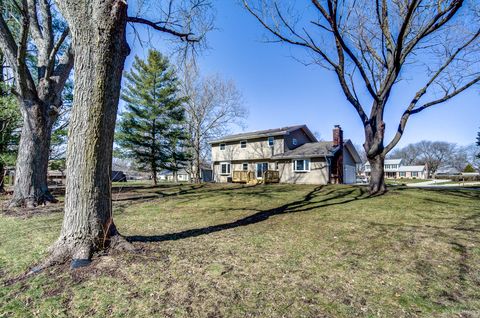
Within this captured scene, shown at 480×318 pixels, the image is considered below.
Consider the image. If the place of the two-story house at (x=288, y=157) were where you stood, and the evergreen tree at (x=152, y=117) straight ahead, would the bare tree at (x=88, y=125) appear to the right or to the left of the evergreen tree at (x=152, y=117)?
left

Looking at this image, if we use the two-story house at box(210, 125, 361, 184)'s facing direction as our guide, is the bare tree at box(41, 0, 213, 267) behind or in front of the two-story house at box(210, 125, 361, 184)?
behind

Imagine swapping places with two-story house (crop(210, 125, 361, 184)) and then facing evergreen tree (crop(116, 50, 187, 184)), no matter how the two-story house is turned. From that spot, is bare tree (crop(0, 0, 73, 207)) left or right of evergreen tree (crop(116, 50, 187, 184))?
left

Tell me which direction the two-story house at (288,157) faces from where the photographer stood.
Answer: facing away from the viewer and to the right of the viewer

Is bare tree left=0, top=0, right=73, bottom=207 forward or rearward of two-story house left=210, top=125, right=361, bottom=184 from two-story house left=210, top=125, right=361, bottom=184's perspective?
rearward
